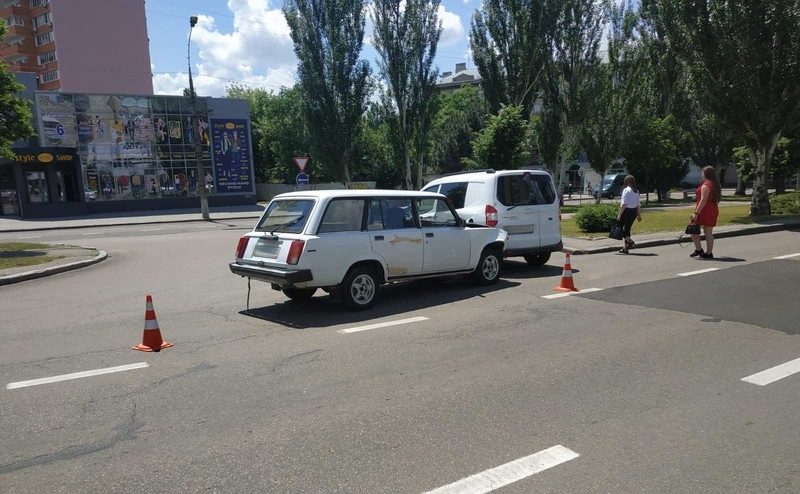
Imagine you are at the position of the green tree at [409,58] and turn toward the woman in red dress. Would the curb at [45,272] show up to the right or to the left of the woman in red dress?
right

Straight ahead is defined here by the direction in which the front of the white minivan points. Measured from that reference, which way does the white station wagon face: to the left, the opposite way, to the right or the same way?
to the right

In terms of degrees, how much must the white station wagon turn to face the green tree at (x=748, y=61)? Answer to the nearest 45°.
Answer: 0° — it already faces it

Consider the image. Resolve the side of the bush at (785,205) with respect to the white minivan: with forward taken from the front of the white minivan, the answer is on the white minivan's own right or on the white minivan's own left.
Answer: on the white minivan's own right

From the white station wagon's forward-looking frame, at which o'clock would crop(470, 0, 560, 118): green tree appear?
The green tree is roughly at 11 o'clock from the white station wagon.

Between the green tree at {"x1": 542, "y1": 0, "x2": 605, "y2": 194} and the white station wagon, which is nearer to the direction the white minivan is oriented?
the green tree

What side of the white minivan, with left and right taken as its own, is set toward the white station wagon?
left

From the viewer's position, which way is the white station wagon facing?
facing away from the viewer and to the right of the viewer

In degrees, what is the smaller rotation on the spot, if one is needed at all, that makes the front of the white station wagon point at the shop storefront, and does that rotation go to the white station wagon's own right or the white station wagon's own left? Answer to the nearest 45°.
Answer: approximately 90° to the white station wagon's own left

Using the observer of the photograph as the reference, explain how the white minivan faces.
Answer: facing away from the viewer and to the left of the viewer

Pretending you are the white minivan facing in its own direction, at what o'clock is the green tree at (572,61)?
The green tree is roughly at 2 o'clock from the white minivan.

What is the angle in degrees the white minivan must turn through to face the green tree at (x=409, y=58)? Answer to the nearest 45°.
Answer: approximately 45° to its right
